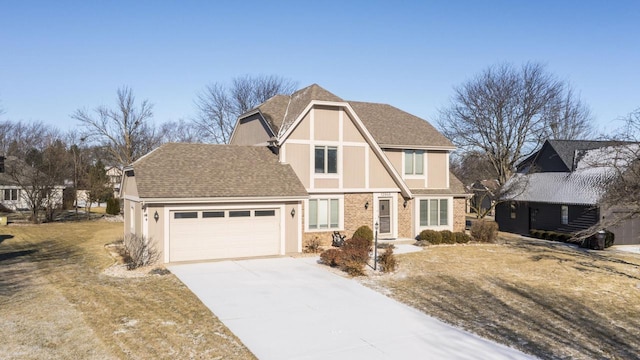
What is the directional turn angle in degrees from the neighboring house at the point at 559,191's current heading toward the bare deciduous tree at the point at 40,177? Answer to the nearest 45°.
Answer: approximately 90° to its right

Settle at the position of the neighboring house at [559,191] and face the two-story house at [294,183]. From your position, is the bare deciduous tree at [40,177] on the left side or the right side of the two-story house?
right

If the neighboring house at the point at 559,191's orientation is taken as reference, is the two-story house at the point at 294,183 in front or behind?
in front

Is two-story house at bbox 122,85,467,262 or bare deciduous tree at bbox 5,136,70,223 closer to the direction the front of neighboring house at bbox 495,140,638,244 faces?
the two-story house

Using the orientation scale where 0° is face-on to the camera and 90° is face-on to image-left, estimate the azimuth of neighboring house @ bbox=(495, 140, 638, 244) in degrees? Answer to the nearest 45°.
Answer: approximately 0°
